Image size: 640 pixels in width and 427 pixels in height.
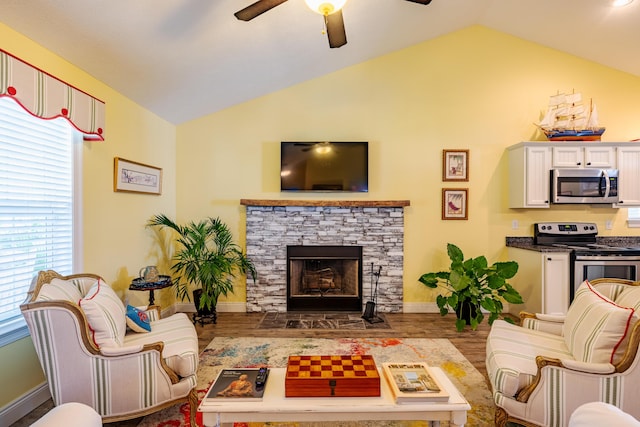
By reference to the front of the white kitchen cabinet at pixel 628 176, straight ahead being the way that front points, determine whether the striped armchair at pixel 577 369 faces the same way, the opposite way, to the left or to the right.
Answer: to the right

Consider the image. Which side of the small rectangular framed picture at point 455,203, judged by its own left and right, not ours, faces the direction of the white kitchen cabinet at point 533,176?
left

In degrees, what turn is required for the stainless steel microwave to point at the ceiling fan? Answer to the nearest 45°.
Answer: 0° — it already faces it

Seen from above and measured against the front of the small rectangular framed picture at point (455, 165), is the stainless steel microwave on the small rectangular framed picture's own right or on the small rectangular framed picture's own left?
on the small rectangular framed picture's own left

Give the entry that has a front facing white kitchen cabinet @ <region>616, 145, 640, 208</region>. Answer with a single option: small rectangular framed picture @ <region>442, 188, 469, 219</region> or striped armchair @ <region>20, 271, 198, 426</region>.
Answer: the striped armchair

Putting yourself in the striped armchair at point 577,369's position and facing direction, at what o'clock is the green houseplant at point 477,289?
The green houseplant is roughly at 2 o'clock from the striped armchair.

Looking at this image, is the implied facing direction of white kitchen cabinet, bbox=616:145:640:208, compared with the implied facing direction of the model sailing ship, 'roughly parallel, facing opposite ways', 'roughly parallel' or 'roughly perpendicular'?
roughly perpendicular

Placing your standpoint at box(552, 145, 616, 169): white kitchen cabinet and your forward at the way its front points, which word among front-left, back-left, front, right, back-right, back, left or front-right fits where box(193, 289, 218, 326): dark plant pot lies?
front-right

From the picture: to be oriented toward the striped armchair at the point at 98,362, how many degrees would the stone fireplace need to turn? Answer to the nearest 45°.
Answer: approximately 45° to its right

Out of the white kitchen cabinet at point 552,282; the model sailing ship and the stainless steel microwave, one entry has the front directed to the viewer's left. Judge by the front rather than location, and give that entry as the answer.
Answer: the model sailing ship

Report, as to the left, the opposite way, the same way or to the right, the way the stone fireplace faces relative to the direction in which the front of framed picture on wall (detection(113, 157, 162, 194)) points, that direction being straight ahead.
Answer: to the right

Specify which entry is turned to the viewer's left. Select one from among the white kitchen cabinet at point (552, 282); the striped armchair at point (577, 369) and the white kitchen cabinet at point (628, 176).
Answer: the striped armchair

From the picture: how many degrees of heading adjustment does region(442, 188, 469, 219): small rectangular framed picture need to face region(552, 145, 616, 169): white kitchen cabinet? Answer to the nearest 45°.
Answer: approximately 90° to its left
